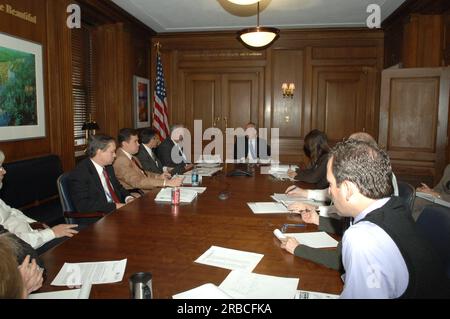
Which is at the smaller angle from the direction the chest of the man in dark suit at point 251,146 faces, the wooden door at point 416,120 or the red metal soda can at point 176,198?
the red metal soda can

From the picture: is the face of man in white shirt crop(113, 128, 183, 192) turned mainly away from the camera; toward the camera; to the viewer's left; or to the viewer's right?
to the viewer's right

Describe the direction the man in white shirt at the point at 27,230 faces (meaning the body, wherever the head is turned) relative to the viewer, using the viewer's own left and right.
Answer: facing to the right of the viewer

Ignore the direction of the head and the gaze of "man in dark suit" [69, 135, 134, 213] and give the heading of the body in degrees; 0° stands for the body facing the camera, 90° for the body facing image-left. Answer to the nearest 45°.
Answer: approximately 315°

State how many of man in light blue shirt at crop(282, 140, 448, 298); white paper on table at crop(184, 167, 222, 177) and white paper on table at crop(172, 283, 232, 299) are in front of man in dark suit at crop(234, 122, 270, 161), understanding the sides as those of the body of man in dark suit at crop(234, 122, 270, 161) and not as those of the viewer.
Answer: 3

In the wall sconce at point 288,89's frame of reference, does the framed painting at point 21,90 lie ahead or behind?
ahead

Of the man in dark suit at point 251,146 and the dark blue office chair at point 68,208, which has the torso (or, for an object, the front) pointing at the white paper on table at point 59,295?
the man in dark suit

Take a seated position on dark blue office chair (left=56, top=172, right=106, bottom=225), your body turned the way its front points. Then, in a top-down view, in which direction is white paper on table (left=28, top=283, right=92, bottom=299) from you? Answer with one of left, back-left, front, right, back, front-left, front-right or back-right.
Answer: right

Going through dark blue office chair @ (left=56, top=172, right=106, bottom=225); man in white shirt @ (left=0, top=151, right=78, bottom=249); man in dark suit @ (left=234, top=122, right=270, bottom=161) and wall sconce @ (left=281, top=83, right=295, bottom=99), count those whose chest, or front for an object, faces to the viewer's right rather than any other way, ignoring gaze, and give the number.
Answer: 2

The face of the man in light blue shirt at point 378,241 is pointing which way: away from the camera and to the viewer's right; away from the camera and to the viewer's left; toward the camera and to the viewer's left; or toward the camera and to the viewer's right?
away from the camera and to the viewer's left

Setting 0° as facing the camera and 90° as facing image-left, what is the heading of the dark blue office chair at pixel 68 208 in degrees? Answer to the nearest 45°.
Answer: approximately 270°

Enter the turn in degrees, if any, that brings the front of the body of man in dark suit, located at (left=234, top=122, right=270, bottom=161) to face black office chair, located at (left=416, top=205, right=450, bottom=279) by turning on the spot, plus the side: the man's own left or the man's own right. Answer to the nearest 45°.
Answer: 0° — they already face it

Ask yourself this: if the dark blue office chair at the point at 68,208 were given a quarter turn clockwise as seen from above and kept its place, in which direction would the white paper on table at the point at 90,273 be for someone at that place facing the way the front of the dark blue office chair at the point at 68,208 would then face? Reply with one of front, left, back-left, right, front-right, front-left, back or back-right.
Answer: front

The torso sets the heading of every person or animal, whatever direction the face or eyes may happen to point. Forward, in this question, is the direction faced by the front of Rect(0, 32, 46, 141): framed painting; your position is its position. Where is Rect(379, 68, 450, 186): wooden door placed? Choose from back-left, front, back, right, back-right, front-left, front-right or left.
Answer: front-left

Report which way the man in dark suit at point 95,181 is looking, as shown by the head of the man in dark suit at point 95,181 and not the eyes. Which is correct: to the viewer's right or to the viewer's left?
to the viewer's right

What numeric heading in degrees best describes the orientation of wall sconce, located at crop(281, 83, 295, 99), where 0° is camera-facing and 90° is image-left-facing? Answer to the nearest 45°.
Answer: approximately 0°
